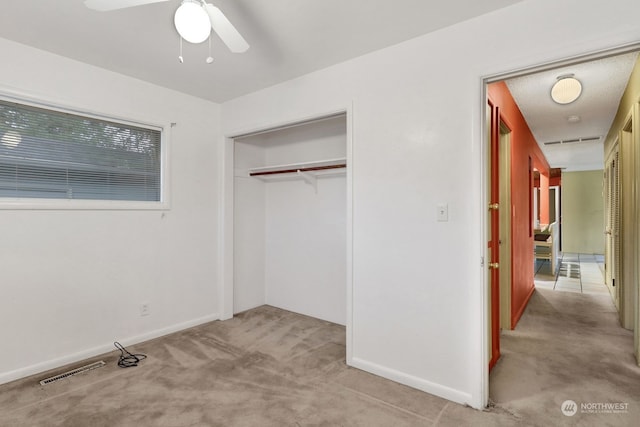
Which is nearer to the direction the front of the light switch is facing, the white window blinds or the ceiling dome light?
the white window blinds

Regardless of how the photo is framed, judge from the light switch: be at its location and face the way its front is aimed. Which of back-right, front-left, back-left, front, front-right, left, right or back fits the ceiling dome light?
back-left

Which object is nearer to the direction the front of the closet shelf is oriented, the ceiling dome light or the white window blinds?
the white window blinds

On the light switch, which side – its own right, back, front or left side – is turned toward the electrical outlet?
right

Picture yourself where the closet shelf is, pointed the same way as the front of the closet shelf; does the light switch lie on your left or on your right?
on your left

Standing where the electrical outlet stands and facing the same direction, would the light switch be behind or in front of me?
in front

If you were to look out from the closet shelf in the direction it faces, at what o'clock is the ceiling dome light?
The ceiling dome light is roughly at 8 o'clock from the closet shelf.

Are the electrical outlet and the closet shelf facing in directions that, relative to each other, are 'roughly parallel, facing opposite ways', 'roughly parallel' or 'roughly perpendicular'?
roughly perpendicular

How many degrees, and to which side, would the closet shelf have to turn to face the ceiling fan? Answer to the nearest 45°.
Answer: approximately 45° to its left

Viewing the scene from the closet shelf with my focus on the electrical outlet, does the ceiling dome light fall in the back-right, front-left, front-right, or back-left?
back-left
